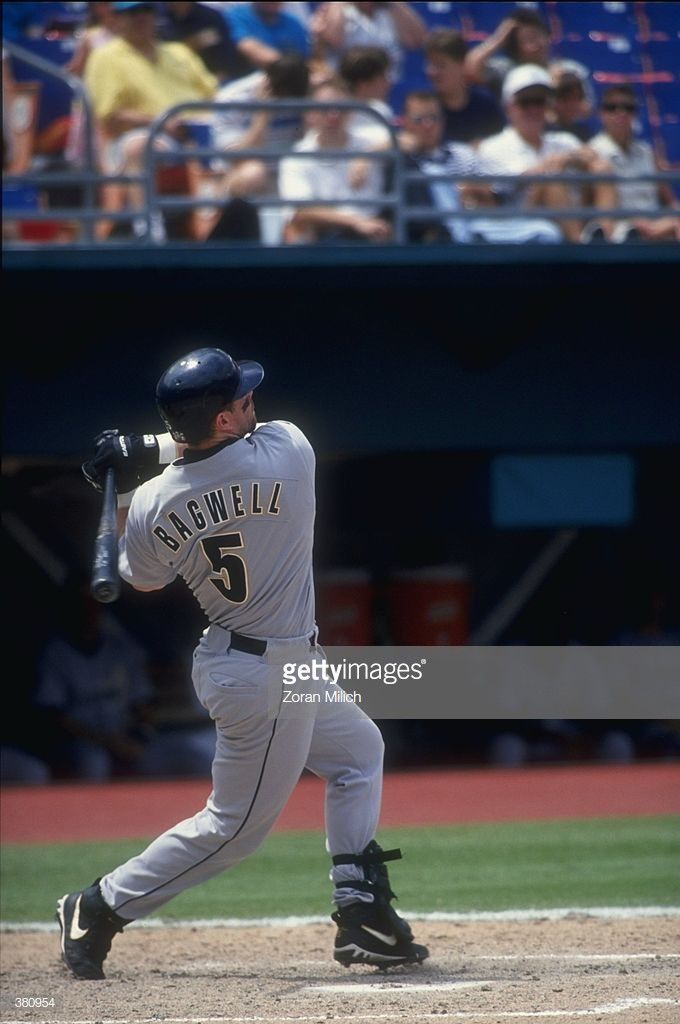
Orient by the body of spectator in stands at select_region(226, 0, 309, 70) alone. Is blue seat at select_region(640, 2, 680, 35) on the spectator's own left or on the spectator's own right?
on the spectator's own left

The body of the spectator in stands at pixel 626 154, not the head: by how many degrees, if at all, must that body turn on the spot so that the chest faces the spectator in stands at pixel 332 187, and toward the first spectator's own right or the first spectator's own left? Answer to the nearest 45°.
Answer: approximately 45° to the first spectator's own right

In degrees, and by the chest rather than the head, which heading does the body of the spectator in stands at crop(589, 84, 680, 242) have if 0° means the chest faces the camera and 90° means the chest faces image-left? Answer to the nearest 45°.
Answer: approximately 0°

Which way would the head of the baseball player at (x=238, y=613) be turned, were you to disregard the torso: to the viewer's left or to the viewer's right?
to the viewer's right
